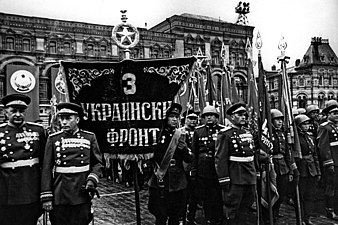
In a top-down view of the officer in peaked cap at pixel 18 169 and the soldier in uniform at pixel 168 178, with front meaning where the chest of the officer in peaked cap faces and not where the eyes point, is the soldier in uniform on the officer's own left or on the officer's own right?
on the officer's own left

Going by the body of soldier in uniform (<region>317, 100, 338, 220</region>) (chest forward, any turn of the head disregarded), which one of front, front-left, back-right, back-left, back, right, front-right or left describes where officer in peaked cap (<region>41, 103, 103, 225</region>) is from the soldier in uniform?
right

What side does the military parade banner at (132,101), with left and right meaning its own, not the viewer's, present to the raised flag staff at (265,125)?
left

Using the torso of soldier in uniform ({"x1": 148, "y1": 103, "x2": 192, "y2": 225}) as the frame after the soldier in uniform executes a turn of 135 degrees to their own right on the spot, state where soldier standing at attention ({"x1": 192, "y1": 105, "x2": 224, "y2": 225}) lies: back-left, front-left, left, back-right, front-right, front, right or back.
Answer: right

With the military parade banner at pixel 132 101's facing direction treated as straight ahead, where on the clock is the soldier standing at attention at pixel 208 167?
The soldier standing at attention is roughly at 8 o'clock from the military parade banner.

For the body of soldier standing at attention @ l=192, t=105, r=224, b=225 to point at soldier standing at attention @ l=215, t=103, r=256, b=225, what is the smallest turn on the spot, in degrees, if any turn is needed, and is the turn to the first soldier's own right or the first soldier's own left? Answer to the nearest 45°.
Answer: approximately 45° to the first soldier's own left

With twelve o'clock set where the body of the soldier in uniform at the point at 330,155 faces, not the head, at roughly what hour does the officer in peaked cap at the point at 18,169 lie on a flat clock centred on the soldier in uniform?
The officer in peaked cap is roughly at 3 o'clock from the soldier in uniform.

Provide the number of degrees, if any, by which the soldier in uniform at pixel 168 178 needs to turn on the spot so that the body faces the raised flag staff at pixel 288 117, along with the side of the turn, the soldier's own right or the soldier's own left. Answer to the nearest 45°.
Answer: approximately 135° to the soldier's own left

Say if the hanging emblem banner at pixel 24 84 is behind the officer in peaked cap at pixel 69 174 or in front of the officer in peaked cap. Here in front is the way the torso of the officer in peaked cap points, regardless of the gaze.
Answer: behind

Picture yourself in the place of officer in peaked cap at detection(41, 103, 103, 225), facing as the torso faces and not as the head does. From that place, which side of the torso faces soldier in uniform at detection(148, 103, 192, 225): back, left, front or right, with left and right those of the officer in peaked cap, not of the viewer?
left

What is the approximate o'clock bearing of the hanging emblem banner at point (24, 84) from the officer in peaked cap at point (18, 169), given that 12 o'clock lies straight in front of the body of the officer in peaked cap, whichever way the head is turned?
The hanging emblem banner is roughly at 6 o'clock from the officer in peaked cap.
